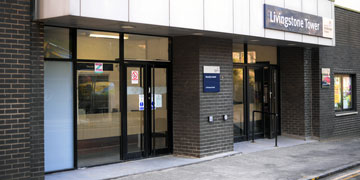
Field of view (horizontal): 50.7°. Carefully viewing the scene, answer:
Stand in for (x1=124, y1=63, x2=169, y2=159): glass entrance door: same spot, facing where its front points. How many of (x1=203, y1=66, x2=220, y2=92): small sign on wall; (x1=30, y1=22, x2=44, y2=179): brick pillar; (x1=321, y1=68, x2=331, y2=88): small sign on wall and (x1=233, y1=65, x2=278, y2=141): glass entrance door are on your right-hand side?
1

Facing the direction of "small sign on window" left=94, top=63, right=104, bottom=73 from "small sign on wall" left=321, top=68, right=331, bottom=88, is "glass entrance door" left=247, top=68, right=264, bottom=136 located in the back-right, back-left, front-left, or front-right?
front-right

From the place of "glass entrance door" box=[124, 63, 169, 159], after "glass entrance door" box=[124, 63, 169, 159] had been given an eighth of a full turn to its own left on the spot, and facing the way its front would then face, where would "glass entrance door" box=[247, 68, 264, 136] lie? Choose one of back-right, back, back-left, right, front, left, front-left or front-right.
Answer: front-left

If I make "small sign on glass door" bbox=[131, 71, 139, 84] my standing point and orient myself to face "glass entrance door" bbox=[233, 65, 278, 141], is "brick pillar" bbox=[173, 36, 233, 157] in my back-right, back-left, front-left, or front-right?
front-right

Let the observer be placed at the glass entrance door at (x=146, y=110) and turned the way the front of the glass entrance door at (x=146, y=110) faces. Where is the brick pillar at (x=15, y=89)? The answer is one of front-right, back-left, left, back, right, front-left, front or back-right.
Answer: right

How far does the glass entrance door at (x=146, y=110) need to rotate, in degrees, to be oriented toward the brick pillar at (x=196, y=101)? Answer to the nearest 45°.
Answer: approximately 45° to its left

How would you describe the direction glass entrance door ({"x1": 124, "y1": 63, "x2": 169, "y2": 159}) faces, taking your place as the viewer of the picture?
facing the viewer and to the right of the viewer

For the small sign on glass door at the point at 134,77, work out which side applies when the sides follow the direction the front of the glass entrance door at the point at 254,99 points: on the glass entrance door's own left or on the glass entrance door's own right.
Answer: on the glass entrance door's own right

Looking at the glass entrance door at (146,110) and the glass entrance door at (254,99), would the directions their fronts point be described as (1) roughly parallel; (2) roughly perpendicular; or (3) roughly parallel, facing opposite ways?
roughly parallel

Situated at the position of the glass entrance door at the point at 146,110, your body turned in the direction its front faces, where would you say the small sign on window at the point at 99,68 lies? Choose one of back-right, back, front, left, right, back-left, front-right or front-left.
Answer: right

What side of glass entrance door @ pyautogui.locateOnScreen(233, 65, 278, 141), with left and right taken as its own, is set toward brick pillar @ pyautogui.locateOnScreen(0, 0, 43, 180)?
right

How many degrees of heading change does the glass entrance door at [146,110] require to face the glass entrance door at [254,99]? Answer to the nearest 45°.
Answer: approximately 90° to its left

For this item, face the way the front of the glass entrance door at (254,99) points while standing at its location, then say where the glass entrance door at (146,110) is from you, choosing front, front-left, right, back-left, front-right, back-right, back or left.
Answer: right

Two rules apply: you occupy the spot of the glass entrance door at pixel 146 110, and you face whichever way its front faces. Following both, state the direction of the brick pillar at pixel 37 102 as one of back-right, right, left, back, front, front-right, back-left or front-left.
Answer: right

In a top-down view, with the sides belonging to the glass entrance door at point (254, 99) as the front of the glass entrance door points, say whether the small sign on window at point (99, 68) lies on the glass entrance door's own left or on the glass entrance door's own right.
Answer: on the glass entrance door's own right

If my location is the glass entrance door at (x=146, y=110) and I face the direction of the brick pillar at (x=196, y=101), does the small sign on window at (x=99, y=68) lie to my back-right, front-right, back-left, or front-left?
back-right

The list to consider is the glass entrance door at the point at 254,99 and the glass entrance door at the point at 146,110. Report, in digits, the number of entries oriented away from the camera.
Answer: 0

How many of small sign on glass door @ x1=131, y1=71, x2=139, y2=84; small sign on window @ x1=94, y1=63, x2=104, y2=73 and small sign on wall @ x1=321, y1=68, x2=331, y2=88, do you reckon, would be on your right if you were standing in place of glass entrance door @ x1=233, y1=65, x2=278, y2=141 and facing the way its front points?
2
